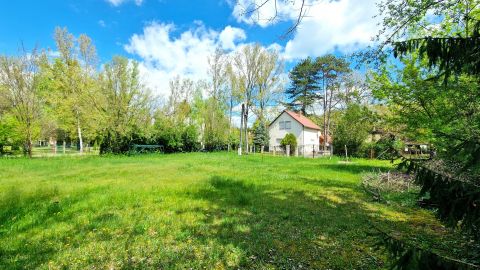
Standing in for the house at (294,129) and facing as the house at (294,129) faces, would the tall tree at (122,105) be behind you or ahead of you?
ahead

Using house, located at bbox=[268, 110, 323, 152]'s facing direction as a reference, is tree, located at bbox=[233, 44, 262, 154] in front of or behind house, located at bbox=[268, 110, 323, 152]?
in front

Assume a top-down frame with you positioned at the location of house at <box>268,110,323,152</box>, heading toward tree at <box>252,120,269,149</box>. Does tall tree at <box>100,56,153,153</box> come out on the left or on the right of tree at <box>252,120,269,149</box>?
left

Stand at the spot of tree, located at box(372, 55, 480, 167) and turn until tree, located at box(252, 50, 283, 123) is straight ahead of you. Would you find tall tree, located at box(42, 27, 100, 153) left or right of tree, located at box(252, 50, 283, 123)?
left

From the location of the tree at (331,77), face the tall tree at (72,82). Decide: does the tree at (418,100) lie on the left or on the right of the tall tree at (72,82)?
left

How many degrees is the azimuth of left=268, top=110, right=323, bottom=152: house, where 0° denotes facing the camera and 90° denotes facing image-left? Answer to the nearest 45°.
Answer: approximately 45°

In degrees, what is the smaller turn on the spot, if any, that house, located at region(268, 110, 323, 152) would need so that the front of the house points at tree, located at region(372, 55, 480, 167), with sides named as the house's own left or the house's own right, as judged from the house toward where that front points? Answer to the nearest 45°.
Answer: approximately 45° to the house's own left
